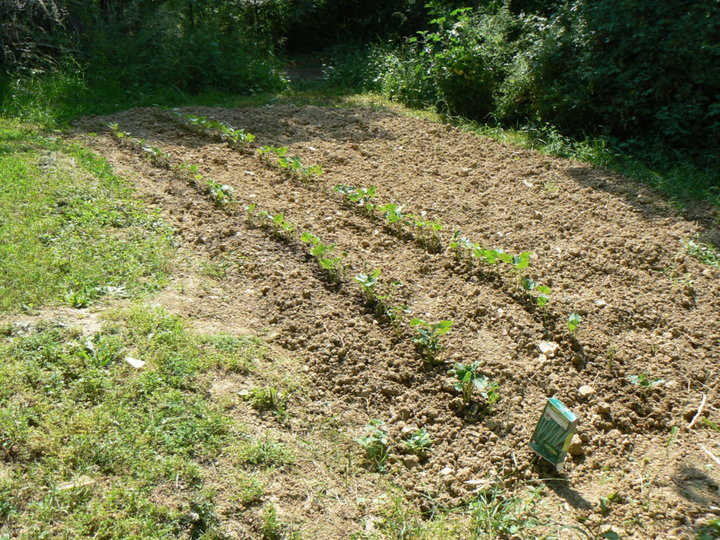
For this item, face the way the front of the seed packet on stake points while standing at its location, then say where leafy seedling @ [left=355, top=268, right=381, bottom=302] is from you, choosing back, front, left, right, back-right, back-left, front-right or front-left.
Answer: back-right

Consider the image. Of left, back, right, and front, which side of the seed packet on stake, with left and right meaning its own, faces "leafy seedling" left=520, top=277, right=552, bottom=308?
back

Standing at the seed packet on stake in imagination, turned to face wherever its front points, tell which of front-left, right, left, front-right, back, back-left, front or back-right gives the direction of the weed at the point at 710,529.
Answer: left

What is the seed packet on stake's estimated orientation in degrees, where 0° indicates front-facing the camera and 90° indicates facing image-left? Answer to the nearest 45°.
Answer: approximately 0°

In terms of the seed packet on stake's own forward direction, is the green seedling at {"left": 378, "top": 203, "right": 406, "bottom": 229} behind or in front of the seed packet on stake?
behind

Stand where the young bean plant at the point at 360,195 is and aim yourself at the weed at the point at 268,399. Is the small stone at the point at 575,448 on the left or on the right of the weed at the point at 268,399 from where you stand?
left

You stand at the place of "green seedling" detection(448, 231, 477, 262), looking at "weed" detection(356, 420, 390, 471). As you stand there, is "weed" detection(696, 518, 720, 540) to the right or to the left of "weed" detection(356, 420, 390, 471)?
left

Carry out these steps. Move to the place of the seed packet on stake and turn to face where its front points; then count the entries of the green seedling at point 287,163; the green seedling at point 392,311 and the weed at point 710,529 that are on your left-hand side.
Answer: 1

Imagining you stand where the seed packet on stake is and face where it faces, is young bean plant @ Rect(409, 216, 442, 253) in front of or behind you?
behind

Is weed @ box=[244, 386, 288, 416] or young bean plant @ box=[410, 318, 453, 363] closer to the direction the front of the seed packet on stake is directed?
the weed

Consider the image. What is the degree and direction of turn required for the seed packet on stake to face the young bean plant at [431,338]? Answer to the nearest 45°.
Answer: approximately 135° to its right

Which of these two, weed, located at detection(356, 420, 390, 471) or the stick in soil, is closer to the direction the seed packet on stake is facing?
the weed
